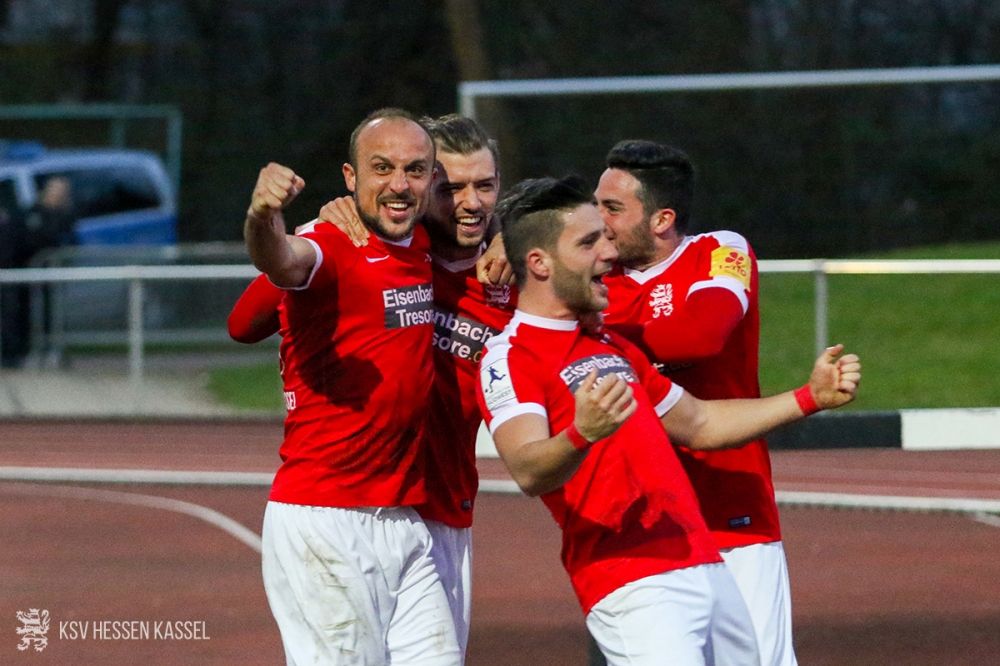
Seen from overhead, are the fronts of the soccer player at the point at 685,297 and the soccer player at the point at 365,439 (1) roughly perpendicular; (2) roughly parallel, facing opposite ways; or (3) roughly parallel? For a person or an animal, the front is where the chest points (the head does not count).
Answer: roughly perpendicular

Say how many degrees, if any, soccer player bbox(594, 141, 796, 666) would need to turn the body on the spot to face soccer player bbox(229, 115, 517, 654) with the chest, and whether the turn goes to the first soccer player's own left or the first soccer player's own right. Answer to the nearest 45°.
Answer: approximately 45° to the first soccer player's own right

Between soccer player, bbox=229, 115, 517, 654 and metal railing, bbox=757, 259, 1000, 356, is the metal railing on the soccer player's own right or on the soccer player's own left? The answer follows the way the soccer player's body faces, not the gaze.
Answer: on the soccer player's own left

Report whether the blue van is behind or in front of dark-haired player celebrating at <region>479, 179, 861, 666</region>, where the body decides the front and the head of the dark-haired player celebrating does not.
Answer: behind

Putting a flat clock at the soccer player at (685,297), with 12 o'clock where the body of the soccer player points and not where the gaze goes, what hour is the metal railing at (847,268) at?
The metal railing is roughly at 5 o'clock from the soccer player.

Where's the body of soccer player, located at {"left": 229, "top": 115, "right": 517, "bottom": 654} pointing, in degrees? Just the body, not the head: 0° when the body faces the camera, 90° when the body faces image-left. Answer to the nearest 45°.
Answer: approximately 315°

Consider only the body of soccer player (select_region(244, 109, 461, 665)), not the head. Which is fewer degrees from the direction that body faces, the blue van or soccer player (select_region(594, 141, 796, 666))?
the soccer player
